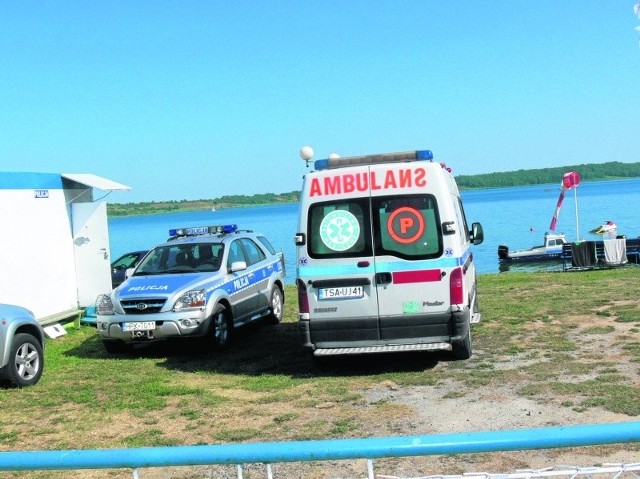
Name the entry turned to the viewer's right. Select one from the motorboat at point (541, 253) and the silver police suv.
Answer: the motorboat

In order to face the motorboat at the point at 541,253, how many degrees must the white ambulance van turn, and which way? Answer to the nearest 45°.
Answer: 0° — it already faces it

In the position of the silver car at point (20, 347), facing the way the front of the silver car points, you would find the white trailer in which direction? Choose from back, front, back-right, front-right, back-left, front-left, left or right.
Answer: front-left

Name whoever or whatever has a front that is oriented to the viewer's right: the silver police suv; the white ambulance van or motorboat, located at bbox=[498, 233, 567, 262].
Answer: the motorboat

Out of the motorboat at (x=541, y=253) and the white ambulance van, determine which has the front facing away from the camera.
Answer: the white ambulance van

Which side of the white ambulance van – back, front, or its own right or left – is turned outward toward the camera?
back

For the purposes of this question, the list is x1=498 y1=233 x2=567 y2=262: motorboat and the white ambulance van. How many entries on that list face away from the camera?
1

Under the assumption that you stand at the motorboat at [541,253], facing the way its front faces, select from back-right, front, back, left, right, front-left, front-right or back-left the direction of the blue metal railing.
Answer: right

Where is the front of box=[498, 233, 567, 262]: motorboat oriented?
to the viewer's right

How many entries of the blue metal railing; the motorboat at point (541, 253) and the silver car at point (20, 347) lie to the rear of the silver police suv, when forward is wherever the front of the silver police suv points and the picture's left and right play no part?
1

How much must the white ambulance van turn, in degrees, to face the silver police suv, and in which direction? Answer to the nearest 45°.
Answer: approximately 45° to its left

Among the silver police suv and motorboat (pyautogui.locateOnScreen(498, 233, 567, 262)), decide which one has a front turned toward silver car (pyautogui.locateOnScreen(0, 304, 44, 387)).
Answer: the silver police suv

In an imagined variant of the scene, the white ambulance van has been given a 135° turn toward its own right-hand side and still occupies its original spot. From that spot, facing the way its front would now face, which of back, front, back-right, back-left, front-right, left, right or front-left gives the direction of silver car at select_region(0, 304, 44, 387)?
back-right

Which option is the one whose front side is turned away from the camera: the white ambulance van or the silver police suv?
the white ambulance van
